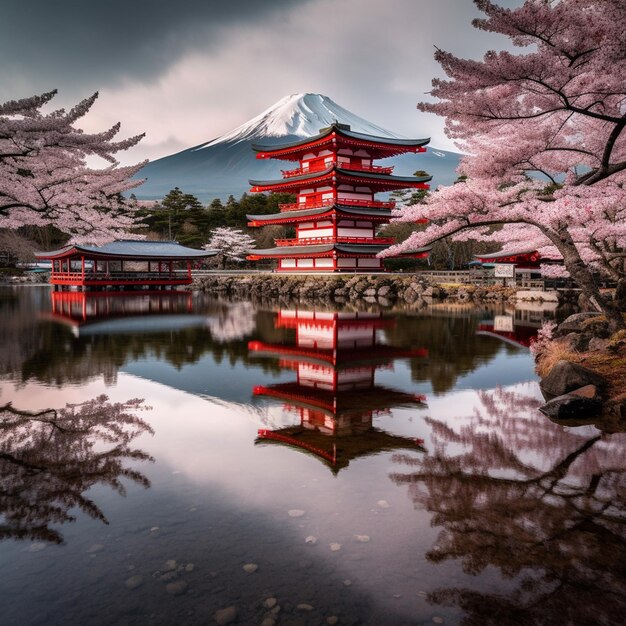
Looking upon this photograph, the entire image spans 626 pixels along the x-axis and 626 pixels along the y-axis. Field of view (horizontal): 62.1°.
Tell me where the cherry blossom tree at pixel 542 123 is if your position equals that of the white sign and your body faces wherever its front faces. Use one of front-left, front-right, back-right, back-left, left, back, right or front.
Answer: front

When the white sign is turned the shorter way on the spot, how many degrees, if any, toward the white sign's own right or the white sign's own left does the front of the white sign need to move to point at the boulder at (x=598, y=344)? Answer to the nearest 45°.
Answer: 0° — it already faces it

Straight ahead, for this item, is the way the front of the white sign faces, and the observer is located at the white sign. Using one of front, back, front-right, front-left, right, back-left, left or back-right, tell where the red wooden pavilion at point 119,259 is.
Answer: right

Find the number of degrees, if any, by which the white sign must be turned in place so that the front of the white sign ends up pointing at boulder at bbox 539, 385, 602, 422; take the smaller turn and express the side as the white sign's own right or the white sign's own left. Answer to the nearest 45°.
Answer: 0° — it already faces it

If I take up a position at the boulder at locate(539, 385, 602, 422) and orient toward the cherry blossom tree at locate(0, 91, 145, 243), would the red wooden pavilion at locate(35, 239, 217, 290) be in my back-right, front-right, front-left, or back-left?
front-right

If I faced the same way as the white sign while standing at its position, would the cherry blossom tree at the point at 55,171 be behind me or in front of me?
in front

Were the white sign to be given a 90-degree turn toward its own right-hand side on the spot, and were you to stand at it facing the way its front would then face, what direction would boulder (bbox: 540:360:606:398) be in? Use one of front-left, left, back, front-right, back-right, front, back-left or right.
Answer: left

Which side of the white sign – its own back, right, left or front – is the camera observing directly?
front
